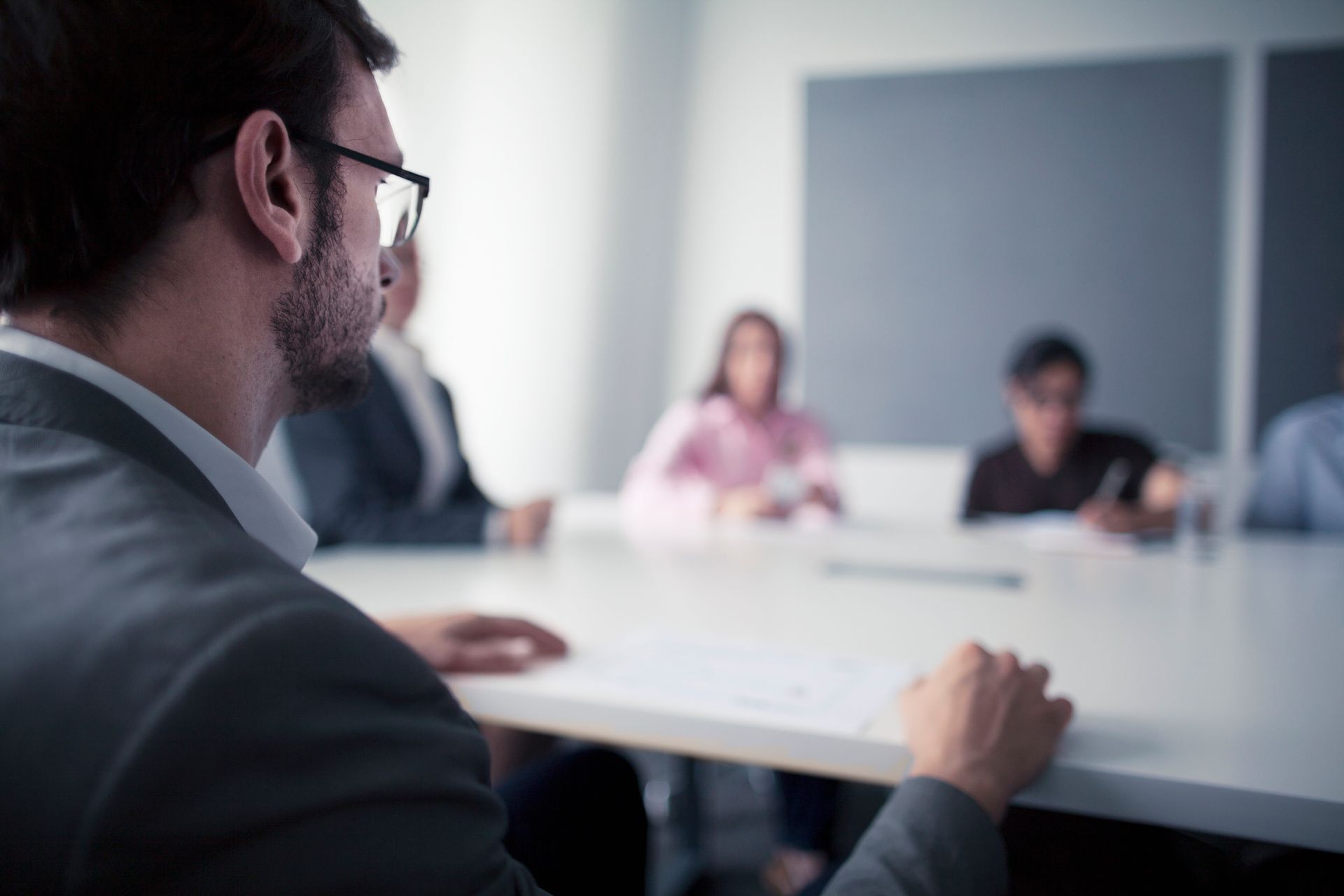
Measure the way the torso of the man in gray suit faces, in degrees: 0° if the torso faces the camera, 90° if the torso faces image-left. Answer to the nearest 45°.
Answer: approximately 225°

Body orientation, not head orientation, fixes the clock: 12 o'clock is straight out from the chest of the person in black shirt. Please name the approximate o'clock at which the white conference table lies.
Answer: The white conference table is roughly at 12 o'clock from the person in black shirt.

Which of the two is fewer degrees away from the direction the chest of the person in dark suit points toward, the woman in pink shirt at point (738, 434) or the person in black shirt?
the person in black shirt

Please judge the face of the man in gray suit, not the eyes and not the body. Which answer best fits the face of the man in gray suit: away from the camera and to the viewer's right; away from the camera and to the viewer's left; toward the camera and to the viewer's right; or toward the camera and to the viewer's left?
away from the camera and to the viewer's right

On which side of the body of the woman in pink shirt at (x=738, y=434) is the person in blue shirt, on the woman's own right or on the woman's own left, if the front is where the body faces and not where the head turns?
on the woman's own left

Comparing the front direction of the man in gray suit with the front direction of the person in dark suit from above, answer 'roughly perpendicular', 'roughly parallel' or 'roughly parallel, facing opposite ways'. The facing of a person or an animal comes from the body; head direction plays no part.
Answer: roughly perpendicular

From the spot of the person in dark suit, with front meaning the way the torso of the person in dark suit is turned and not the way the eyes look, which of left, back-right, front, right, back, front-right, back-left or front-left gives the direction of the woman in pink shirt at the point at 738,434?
left

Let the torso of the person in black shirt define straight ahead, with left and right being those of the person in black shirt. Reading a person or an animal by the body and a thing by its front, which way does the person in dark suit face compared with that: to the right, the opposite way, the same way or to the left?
to the left

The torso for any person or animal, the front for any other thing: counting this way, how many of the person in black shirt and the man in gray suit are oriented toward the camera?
1
